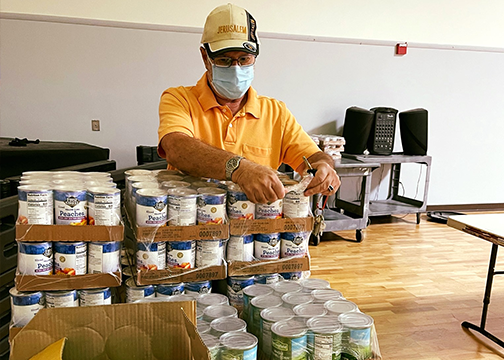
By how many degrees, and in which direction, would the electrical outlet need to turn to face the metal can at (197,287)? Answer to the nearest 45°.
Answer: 0° — it already faces it

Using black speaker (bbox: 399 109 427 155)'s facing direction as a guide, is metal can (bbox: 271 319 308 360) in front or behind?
in front

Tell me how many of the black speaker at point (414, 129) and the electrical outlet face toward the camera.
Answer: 2

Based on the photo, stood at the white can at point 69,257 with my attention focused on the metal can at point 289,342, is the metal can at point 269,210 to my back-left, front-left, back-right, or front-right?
front-left

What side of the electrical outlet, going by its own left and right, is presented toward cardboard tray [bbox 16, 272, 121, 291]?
front

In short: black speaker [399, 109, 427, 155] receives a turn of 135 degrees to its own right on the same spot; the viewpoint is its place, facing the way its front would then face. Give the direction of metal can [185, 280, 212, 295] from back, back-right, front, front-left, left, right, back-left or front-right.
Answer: back-left

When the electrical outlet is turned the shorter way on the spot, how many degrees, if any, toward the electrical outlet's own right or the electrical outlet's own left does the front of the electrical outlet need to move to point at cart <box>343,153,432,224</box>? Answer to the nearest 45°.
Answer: approximately 90° to the electrical outlet's own left

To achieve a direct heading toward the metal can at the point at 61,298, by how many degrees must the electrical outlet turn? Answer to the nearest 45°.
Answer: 0° — it already faces it

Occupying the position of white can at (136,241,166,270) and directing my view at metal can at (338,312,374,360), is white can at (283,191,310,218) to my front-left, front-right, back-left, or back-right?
front-left

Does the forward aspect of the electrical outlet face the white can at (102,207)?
yes

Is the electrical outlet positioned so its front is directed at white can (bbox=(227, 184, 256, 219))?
yes

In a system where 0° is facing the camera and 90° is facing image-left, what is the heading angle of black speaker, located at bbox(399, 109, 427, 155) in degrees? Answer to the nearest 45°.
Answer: approximately 0°

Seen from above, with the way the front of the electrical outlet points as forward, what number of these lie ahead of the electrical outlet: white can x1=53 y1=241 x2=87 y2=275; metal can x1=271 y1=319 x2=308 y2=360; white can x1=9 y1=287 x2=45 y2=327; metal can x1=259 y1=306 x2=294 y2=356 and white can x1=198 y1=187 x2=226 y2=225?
5

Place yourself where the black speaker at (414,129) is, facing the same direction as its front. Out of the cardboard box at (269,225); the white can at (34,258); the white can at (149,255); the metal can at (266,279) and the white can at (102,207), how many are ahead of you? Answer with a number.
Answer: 5

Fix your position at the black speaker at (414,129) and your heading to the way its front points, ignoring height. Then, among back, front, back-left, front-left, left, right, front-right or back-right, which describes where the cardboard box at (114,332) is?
front

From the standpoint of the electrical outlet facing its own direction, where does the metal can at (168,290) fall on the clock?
The metal can is roughly at 12 o'clock from the electrical outlet.

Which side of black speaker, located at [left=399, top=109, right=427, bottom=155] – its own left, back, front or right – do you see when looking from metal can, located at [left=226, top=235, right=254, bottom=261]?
front

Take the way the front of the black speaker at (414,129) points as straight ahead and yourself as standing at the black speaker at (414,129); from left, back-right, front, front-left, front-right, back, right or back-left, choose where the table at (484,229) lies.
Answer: front

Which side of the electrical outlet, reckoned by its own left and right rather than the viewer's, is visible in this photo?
front
